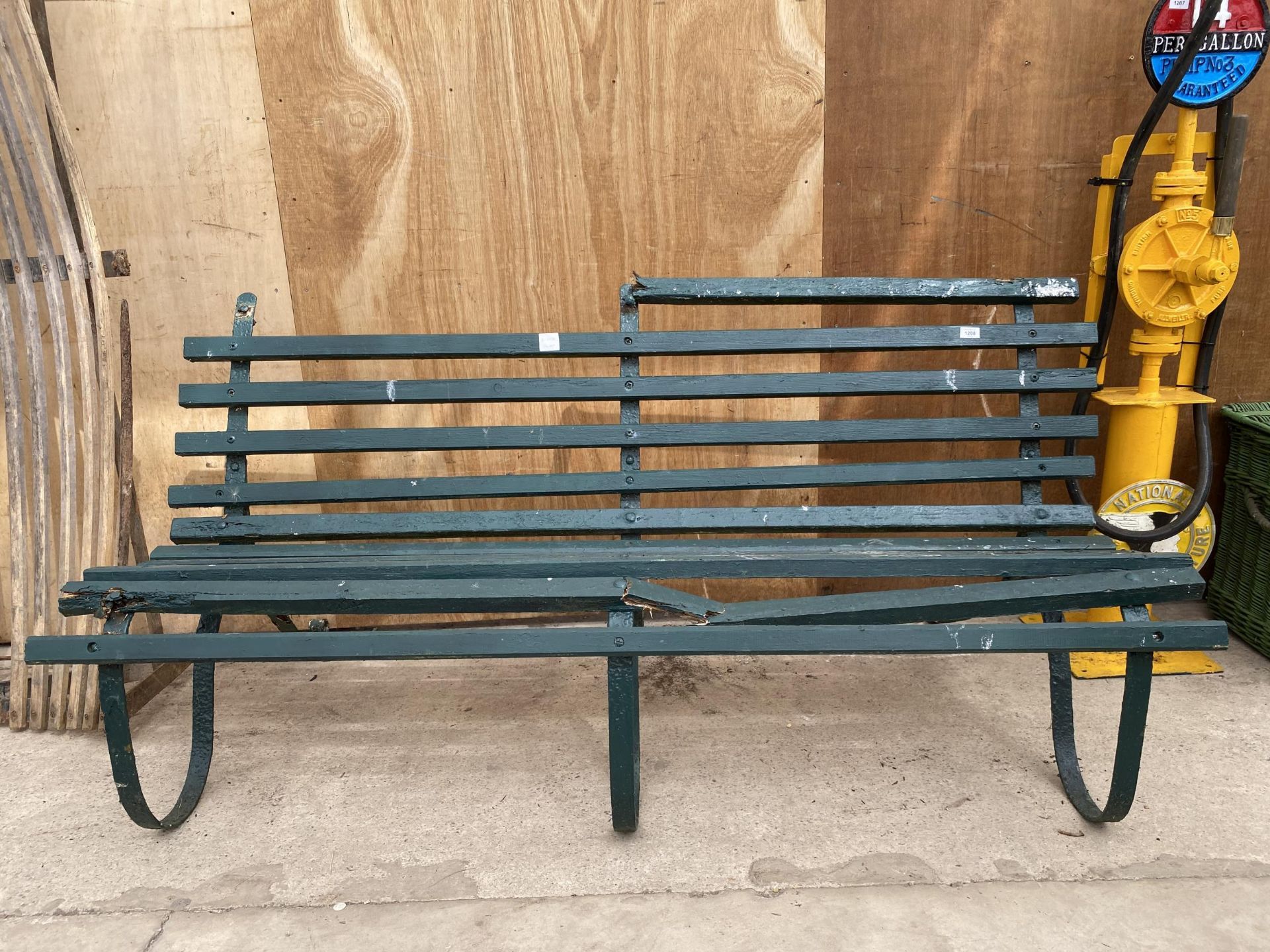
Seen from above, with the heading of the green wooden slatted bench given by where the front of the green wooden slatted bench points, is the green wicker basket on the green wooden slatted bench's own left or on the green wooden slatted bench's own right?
on the green wooden slatted bench's own left

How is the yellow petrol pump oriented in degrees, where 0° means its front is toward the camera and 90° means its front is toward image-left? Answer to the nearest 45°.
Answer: approximately 0°

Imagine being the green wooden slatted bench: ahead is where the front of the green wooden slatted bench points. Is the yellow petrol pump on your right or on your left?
on your left

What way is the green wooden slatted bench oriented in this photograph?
toward the camera

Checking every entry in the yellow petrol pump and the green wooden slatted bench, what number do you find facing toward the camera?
2
